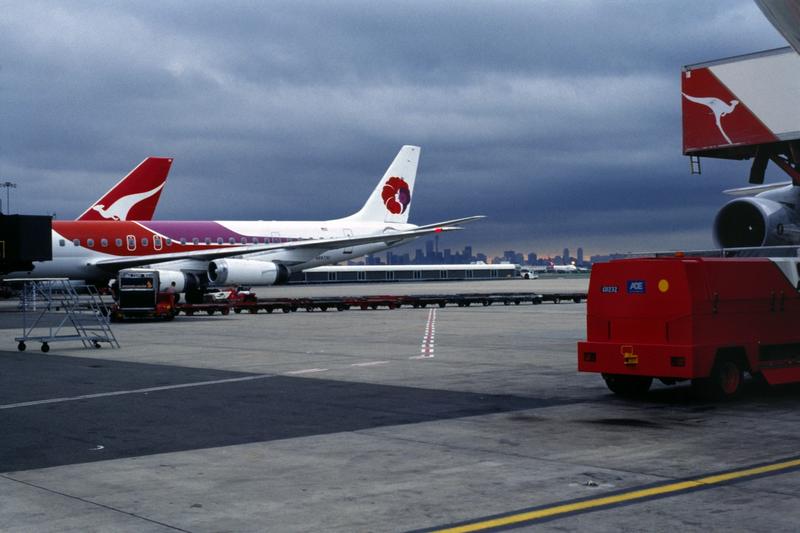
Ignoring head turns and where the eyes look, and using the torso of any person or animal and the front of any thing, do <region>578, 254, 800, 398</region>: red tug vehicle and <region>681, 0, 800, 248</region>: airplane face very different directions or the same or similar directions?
very different directions

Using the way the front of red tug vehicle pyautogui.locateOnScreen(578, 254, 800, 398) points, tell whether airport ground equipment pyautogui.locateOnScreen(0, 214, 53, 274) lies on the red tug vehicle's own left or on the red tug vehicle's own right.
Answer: on the red tug vehicle's own left

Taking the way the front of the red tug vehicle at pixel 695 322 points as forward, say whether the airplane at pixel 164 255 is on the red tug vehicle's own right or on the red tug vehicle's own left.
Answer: on the red tug vehicle's own left

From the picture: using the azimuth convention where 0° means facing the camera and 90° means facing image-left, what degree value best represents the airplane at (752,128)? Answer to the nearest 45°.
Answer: approximately 45°

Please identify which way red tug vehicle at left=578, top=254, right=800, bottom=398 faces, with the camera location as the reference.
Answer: facing away from the viewer and to the right of the viewer
